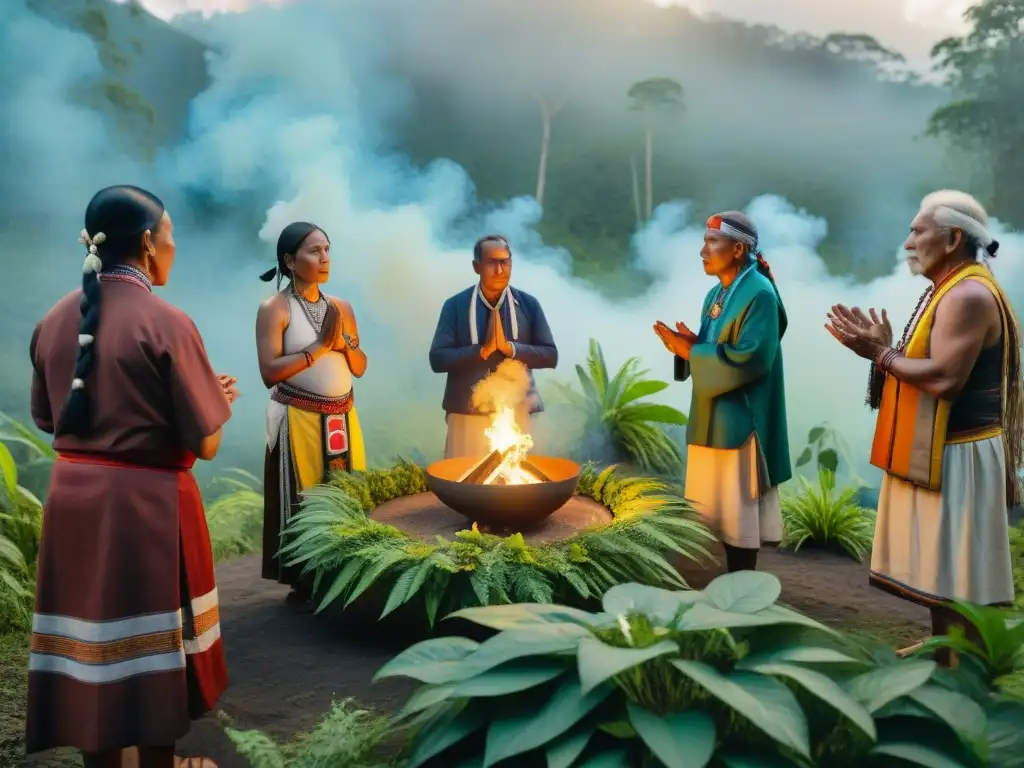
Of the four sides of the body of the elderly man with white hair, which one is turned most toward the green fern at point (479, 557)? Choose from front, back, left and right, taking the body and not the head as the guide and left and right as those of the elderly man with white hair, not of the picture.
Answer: front

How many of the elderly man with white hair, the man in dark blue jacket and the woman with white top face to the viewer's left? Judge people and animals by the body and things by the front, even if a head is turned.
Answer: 1

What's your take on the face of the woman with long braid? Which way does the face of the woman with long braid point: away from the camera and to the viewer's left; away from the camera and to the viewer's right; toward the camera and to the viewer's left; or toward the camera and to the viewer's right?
away from the camera and to the viewer's right

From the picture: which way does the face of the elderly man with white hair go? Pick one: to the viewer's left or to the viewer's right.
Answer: to the viewer's left

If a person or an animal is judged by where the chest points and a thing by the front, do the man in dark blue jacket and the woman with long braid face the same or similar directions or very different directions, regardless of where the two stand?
very different directions

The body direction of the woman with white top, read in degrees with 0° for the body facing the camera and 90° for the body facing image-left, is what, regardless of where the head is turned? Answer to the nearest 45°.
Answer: approximately 315°

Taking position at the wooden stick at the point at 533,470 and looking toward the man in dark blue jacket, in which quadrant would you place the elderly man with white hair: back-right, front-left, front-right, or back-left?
back-right

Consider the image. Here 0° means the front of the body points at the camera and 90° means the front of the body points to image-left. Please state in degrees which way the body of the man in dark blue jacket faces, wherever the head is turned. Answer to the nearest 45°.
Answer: approximately 0°

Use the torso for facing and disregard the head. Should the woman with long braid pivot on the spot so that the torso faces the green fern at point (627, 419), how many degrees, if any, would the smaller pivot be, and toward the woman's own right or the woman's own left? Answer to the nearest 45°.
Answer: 0° — they already face it

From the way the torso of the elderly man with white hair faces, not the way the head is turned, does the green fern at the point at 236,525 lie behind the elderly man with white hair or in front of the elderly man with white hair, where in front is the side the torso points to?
in front

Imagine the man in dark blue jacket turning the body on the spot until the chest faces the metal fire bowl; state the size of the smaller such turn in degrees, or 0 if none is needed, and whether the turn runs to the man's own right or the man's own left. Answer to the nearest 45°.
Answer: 0° — they already face it

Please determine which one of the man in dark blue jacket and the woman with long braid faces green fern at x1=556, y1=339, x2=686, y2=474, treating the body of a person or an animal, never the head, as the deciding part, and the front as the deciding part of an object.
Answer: the woman with long braid
